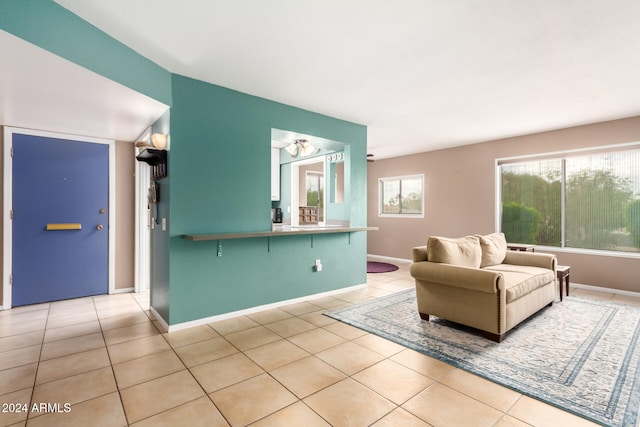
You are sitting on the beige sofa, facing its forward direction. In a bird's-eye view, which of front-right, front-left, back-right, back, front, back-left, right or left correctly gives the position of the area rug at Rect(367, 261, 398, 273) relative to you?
back

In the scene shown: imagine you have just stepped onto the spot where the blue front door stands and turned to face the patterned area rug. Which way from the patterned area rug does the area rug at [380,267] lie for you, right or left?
left

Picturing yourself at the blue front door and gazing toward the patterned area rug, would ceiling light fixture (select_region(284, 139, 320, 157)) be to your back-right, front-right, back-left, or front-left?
front-left

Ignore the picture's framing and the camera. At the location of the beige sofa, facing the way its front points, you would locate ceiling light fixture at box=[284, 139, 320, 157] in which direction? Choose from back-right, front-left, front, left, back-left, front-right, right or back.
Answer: back-right

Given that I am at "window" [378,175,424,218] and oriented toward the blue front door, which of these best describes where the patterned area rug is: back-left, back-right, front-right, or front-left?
front-left
